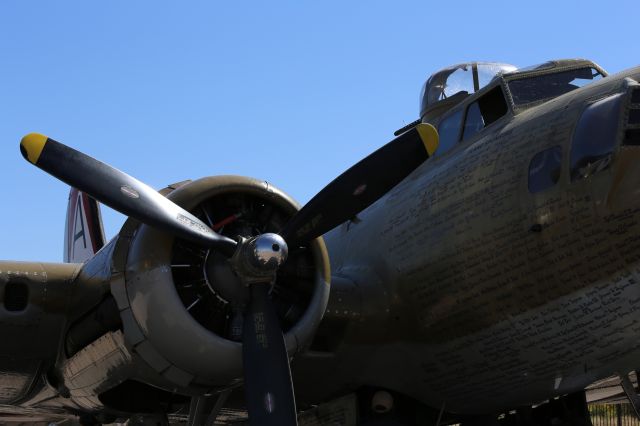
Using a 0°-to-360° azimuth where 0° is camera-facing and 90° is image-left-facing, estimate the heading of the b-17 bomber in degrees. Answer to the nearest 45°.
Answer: approximately 315°
